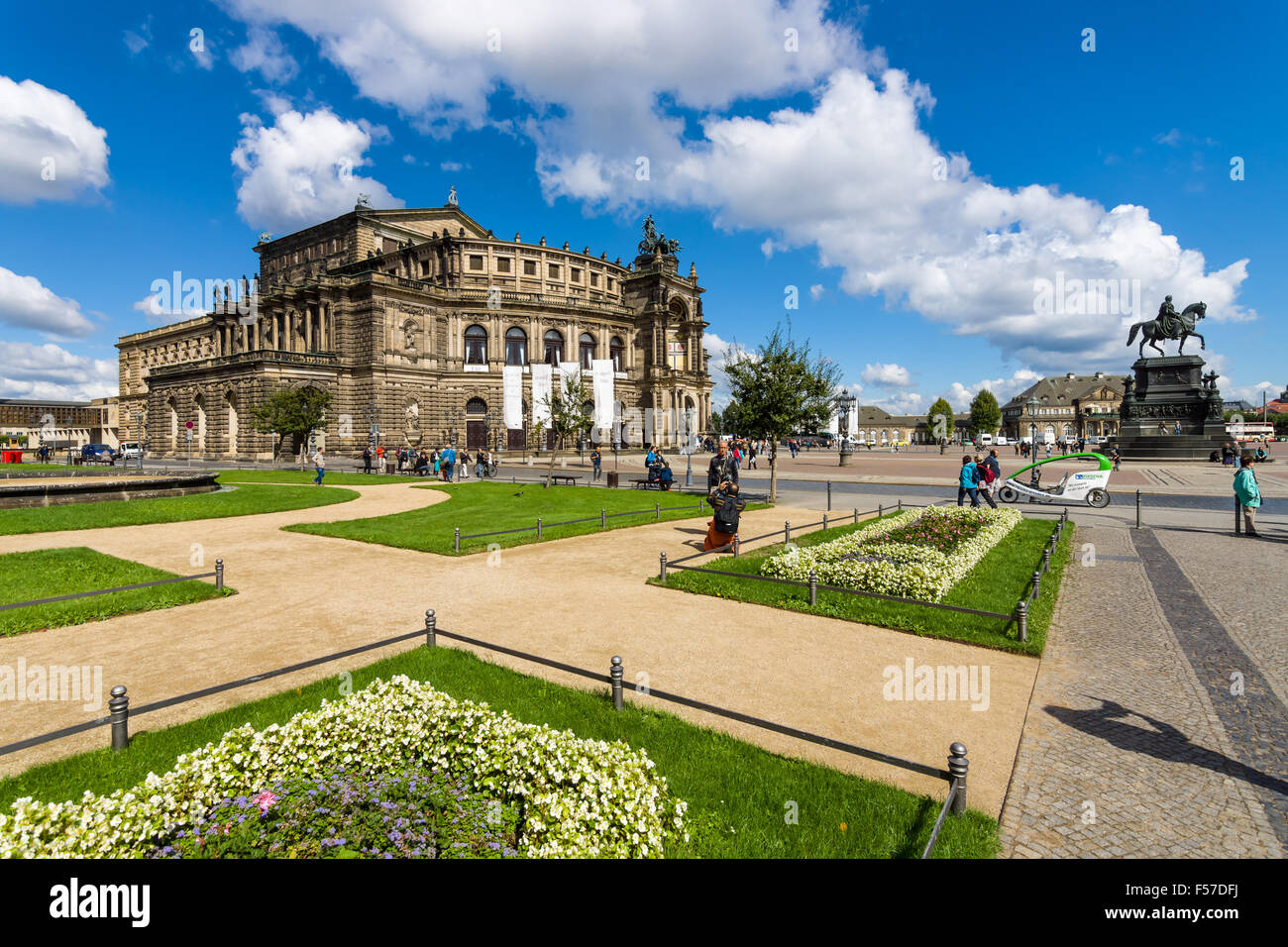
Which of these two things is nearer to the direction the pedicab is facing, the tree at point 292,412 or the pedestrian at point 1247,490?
the tree

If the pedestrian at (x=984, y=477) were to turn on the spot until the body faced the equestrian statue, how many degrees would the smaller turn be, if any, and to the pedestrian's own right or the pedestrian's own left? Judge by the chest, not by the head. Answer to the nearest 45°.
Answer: approximately 90° to the pedestrian's own right

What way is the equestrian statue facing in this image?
to the viewer's right

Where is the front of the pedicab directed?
to the viewer's left

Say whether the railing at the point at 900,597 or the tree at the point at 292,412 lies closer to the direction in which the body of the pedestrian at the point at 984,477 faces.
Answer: the tree
